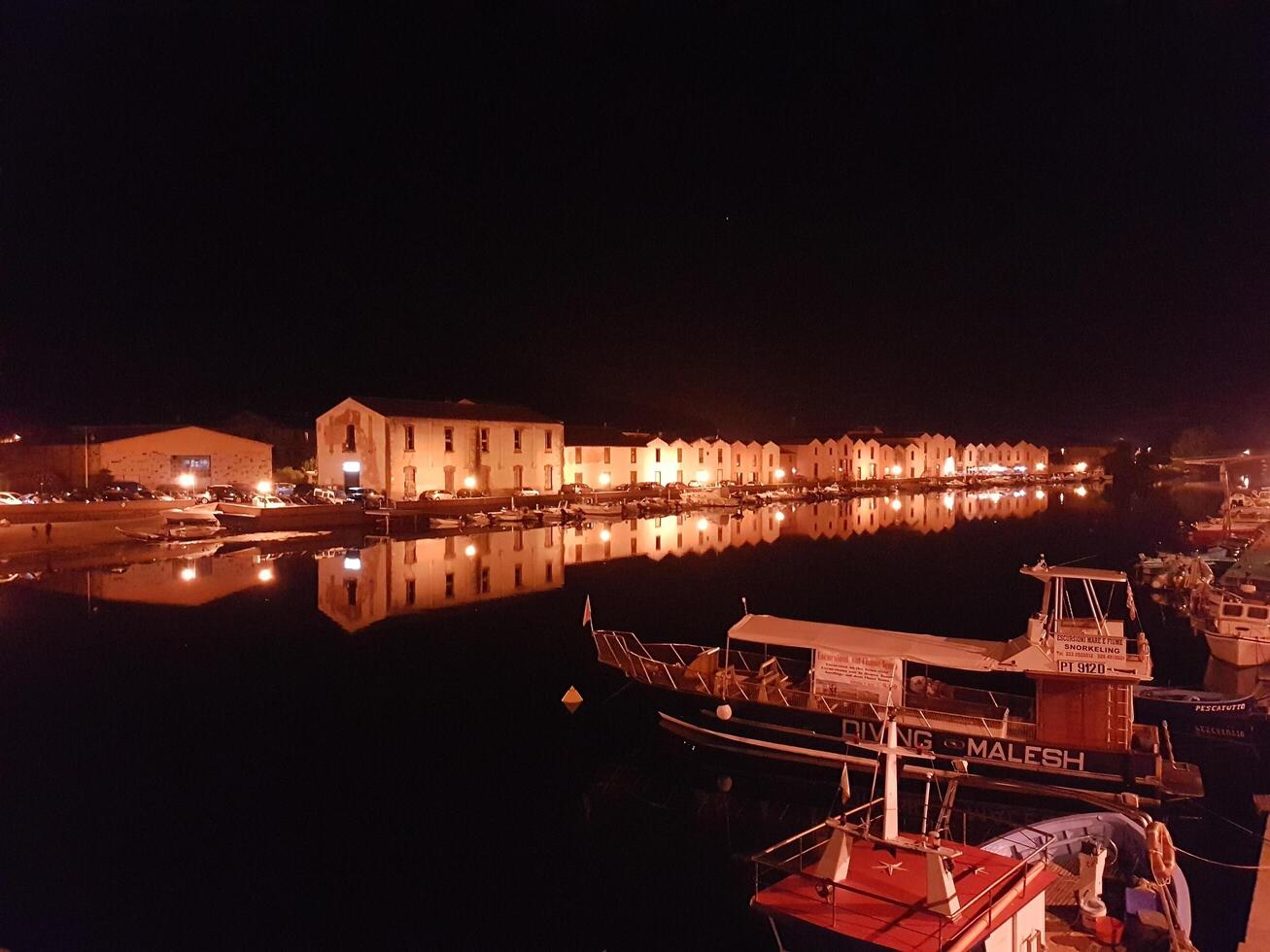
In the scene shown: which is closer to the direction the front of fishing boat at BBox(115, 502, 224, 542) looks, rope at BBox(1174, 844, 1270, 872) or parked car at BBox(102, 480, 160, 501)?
the parked car

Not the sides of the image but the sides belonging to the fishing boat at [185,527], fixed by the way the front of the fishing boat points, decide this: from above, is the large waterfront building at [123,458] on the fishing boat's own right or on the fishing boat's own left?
on the fishing boat's own right

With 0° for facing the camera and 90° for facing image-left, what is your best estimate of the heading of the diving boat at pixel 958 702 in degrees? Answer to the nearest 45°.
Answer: approximately 90°

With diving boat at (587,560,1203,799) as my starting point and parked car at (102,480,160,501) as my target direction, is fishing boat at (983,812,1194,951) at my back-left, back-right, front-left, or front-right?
back-left

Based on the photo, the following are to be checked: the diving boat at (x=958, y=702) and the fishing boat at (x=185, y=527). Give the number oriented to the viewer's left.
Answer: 2

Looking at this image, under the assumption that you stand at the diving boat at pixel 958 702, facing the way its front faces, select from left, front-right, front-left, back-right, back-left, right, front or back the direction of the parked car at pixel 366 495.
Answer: front-right

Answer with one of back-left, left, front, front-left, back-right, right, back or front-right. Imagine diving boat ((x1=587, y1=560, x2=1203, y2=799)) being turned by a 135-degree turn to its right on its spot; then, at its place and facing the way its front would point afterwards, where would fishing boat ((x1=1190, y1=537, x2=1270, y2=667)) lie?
front

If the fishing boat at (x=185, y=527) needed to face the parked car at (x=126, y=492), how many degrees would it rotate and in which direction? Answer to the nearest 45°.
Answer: approximately 90° to its right

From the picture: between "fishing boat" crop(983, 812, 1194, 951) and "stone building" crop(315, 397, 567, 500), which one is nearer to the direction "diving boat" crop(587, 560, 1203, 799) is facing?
the stone building

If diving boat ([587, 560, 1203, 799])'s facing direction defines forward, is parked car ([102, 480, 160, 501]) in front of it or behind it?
in front

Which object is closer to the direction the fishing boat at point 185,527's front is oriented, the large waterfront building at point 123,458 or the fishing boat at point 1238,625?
the large waterfront building

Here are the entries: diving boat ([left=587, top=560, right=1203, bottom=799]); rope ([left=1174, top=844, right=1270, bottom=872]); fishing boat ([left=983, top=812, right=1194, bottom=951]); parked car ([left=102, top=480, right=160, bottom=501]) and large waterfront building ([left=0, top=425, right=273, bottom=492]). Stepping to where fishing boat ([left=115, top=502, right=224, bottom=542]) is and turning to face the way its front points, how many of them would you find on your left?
3
